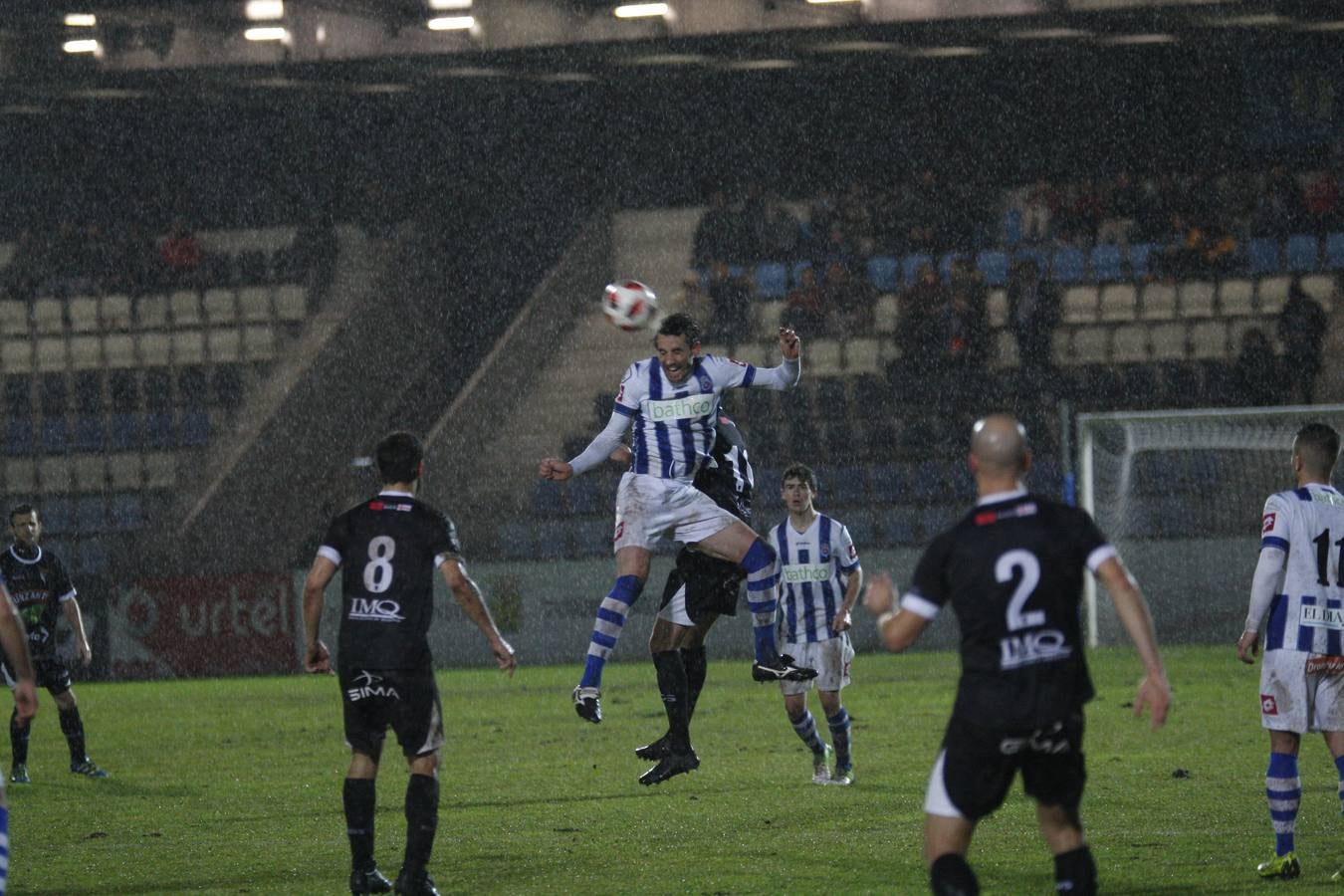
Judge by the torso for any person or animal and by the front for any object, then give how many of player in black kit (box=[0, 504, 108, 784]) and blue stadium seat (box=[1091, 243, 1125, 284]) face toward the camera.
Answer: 2

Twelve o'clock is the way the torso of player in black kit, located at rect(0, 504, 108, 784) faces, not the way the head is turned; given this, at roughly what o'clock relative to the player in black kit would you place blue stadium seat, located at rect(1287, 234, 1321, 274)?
The blue stadium seat is roughly at 8 o'clock from the player in black kit.

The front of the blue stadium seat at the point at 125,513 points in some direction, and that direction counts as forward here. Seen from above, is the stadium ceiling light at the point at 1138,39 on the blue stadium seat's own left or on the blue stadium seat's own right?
on the blue stadium seat's own left

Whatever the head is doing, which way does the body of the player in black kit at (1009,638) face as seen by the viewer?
away from the camera

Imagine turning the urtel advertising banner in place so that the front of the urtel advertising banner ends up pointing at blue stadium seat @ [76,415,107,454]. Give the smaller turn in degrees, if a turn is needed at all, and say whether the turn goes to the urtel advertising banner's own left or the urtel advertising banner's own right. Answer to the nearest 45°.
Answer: approximately 180°

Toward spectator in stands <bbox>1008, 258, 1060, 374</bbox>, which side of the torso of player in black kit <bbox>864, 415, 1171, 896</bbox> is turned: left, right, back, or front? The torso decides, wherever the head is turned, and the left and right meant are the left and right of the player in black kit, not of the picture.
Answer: front

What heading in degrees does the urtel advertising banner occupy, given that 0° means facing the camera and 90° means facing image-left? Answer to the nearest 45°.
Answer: approximately 0°

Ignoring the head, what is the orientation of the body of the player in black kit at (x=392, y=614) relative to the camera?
away from the camera

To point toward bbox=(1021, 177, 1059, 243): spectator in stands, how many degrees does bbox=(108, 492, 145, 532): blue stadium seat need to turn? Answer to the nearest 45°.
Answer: approximately 90° to its left
